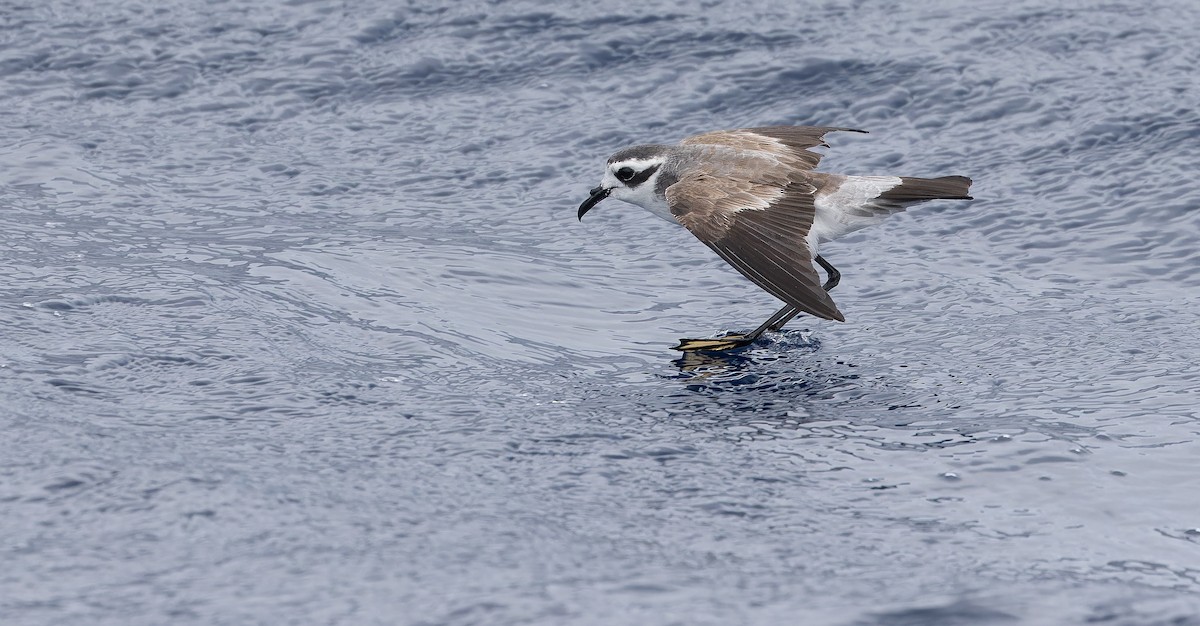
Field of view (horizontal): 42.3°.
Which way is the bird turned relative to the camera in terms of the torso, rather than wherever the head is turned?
to the viewer's left
